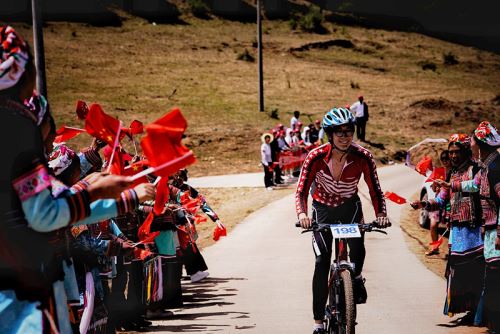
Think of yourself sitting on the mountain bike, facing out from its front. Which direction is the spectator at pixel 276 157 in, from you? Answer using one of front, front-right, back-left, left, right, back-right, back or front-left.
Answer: back

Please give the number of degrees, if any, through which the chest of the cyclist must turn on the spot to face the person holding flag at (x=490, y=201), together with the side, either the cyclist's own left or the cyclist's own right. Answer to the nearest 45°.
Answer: approximately 135° to the cyclist's own left

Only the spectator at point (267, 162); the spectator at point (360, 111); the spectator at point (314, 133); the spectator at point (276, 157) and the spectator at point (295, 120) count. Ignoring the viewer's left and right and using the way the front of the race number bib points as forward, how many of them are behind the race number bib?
5

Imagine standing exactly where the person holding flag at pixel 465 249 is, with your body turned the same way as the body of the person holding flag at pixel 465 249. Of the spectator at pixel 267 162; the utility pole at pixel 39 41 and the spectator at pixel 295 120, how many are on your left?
0

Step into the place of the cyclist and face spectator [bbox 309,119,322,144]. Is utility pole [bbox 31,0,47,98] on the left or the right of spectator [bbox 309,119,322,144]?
left

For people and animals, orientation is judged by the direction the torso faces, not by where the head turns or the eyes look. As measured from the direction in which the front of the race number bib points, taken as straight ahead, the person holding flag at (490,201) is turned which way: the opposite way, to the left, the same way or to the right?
to the right

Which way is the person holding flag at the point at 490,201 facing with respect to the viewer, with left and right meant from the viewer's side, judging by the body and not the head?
facing to the left of the viewer

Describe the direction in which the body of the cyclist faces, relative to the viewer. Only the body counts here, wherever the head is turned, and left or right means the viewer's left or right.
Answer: facing the viewer

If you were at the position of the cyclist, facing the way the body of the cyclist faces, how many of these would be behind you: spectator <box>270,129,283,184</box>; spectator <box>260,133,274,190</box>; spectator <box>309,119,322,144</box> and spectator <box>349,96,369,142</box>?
4

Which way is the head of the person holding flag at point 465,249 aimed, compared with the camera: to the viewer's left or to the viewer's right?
to the viewer's left

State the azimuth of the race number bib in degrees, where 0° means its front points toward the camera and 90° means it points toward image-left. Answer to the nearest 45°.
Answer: approximately 0°

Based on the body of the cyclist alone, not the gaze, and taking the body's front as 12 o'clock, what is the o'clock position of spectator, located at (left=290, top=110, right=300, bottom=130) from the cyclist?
The spectator is roughly at 6 o'clock from the cyclist.

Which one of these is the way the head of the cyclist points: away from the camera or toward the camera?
toward the camera

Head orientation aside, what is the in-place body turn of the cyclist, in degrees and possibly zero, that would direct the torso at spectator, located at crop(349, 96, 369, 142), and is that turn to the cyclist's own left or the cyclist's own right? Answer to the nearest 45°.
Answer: approximately 180°

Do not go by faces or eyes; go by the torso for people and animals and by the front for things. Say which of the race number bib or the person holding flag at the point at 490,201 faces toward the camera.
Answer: the race number bib

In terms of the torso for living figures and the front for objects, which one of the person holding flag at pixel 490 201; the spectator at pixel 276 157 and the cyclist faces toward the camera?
the cyclist

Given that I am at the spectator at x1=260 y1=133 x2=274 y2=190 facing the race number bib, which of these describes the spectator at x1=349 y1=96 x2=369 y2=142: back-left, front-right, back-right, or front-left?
back-left

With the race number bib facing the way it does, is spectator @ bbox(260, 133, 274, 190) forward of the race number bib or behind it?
behind

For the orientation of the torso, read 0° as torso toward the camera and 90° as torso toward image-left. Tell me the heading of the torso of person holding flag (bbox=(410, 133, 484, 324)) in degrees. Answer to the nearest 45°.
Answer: approximately 45°
